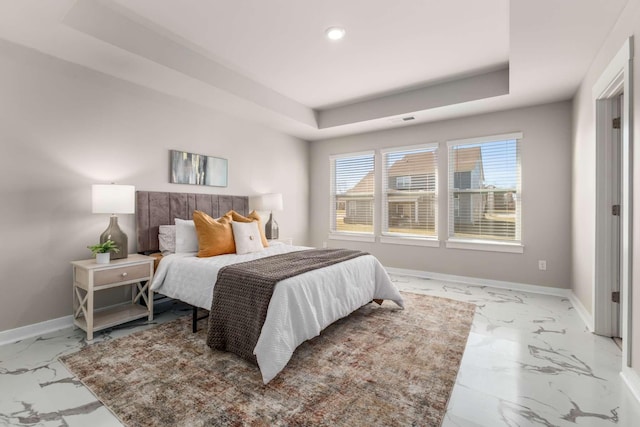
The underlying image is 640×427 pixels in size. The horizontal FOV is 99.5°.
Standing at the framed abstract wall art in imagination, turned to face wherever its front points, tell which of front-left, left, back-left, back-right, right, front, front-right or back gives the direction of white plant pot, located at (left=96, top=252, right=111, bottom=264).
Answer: right

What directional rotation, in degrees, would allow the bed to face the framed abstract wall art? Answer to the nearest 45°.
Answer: approximately 180°

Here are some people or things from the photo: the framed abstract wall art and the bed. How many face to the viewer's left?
0

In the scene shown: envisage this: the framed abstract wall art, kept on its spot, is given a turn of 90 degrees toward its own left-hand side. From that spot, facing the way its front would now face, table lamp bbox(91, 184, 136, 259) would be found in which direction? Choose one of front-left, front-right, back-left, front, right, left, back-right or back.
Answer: back

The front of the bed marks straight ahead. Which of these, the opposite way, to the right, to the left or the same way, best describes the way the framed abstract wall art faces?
the same way

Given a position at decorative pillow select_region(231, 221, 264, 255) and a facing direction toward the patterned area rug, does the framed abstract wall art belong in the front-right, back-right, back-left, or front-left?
back-right

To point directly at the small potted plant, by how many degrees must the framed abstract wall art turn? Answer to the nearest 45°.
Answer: approximately 90° to its right

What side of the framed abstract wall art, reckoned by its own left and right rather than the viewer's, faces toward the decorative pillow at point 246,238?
front

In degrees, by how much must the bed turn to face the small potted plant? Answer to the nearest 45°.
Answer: approximately 135° to its right

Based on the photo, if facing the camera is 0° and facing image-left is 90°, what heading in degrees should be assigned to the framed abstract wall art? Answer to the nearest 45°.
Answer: approximately 315°

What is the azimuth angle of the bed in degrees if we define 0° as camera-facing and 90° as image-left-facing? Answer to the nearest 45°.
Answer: approximately 315°
